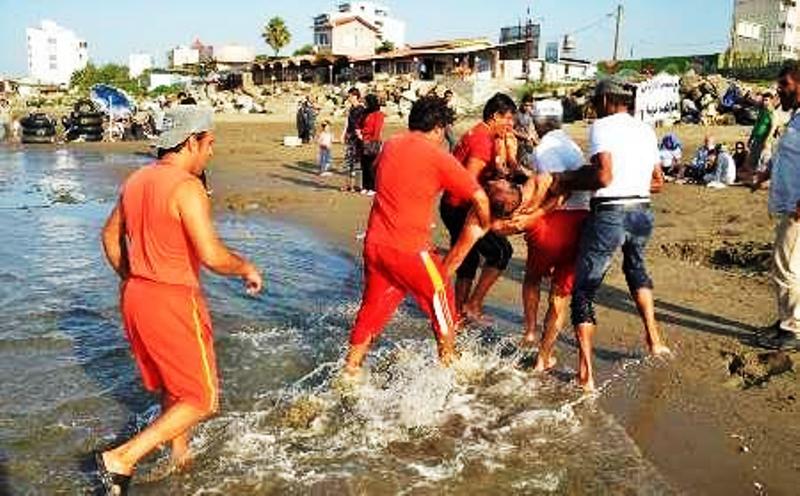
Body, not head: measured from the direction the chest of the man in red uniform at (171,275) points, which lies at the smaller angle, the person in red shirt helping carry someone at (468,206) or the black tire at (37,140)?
the person in red shirt helping carry someone

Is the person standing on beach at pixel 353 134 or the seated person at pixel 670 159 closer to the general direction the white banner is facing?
the seated person

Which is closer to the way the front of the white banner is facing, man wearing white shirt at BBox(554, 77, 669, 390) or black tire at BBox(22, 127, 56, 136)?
the man wearing white shirt

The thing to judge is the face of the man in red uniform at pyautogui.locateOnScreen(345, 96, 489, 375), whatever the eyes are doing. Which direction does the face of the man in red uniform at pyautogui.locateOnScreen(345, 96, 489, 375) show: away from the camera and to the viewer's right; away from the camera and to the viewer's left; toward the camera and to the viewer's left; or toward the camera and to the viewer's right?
away from the camera and to the viewer's right

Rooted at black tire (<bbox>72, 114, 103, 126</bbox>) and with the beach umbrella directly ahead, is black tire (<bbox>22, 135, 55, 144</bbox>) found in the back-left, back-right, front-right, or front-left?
back-left

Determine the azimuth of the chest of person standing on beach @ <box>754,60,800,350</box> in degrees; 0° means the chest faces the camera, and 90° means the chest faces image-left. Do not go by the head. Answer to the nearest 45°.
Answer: approximately 90°

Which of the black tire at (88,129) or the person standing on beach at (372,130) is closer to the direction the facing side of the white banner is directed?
the person standing on beach

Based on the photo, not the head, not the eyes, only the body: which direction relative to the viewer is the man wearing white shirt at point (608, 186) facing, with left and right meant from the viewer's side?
facing away from the viewer and to the left of the viewer

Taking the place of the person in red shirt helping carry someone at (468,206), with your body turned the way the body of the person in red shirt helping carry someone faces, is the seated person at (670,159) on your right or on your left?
on your left
